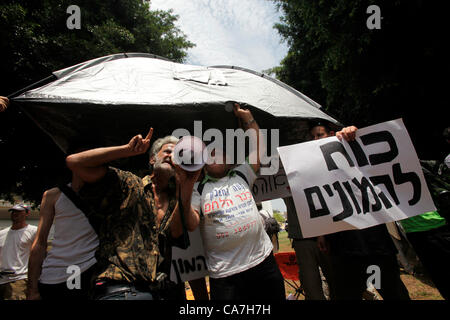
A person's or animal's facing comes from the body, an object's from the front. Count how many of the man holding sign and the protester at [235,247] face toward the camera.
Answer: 2

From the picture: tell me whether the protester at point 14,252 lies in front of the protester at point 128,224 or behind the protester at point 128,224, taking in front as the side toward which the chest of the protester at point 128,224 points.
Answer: behind

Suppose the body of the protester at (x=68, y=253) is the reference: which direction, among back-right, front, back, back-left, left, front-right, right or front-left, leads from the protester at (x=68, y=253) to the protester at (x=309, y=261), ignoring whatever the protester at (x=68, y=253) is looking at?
front-left

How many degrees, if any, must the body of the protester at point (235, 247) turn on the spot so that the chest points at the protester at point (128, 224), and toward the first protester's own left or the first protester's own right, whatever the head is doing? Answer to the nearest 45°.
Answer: approximately 45° to the first protester's own right

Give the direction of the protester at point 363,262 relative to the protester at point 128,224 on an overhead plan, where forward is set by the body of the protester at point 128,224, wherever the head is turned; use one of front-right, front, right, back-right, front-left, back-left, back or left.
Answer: front-left
